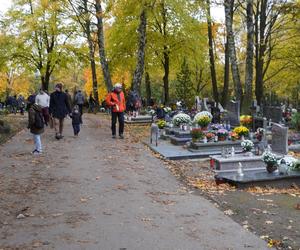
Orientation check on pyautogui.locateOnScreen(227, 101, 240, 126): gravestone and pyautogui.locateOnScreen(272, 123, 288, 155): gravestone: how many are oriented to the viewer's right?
0

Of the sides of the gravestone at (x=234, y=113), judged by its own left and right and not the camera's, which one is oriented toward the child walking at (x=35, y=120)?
front

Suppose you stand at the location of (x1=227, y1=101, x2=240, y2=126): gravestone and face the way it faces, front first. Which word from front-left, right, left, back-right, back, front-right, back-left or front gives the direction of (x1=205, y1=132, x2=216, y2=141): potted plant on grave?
front-left

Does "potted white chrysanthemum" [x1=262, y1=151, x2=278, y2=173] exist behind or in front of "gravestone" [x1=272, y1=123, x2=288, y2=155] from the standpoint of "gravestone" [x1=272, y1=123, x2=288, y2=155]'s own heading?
in front

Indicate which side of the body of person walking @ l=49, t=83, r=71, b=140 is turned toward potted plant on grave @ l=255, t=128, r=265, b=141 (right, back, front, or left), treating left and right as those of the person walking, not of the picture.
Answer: left

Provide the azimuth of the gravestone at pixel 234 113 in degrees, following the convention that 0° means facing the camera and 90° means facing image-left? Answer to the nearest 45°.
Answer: approximately 45°

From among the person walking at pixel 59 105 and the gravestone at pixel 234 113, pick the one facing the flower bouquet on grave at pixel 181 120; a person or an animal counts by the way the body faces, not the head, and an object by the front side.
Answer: the gravestone

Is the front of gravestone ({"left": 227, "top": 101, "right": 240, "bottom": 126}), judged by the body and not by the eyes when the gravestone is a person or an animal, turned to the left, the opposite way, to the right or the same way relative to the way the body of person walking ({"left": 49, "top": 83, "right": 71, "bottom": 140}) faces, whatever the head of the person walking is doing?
to the right

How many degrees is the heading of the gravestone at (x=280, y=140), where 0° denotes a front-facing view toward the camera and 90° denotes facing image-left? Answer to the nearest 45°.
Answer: approximately 45°

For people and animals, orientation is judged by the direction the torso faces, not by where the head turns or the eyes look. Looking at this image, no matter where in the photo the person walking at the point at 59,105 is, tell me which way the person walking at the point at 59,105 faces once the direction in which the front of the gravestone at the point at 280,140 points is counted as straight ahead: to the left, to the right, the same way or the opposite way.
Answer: to the left

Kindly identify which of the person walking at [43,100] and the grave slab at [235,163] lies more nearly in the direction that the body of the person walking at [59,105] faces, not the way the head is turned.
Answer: the grave slab
